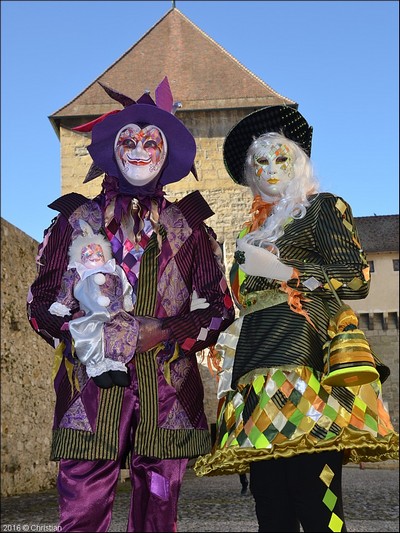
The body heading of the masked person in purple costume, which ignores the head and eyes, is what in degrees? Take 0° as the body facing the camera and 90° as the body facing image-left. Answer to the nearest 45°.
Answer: approximately 0°

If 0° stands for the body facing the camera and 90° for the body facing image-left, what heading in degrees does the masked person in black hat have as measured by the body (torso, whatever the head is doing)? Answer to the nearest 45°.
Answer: approximately 45°

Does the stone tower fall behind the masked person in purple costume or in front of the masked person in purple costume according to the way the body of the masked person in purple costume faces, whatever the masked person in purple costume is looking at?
behind

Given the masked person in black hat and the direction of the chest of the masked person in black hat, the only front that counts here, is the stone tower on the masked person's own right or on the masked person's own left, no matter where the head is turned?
on the masked person's own right
